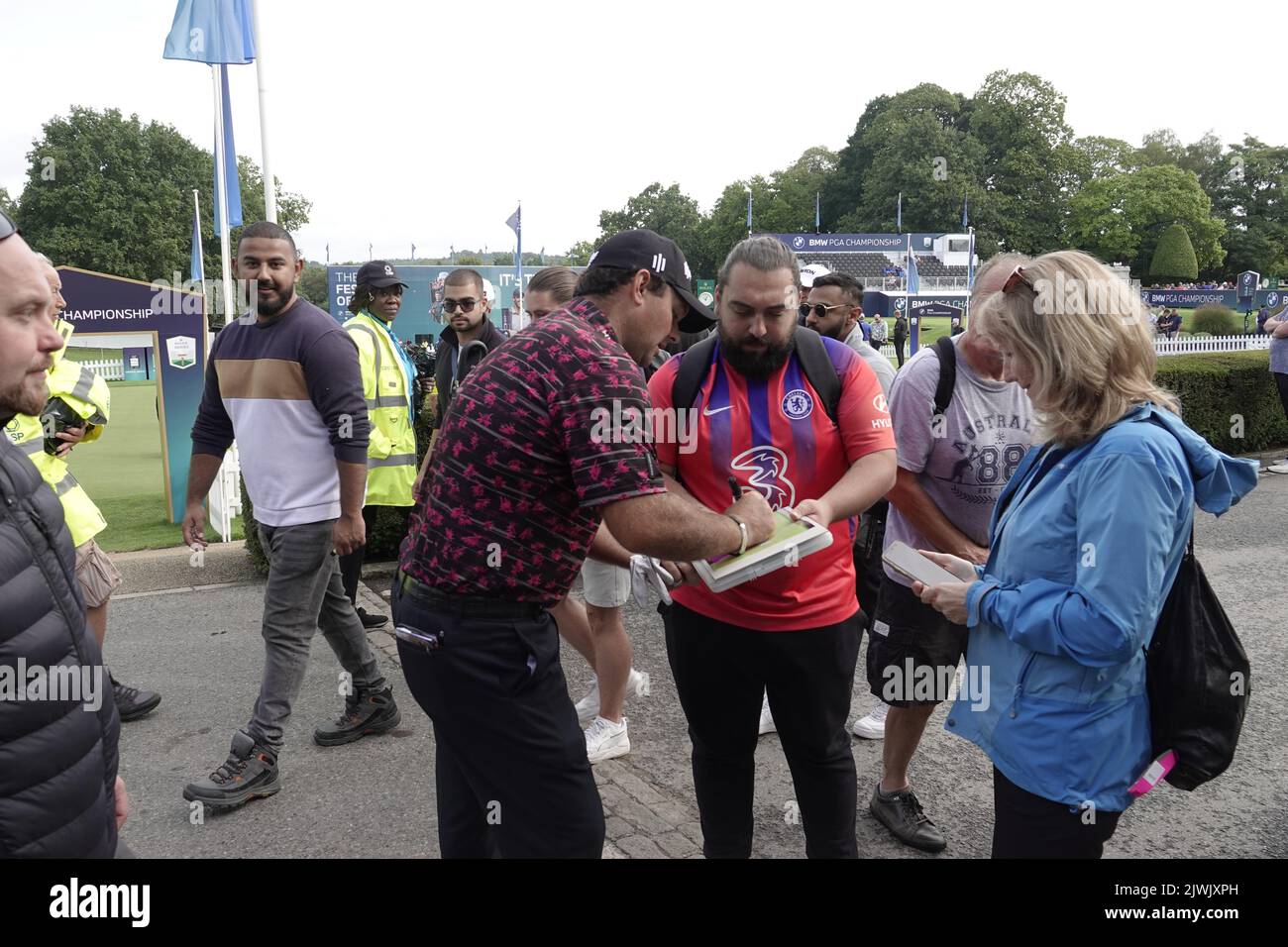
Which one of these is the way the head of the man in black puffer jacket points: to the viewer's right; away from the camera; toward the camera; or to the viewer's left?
to the viewer's right

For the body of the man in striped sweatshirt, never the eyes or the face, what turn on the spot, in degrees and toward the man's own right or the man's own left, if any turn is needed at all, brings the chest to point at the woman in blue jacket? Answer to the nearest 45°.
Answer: approximately 90° to the man's own left

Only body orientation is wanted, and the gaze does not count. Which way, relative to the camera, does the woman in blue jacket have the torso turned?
to the viewer's left

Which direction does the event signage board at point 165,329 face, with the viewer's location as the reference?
facing the viewer

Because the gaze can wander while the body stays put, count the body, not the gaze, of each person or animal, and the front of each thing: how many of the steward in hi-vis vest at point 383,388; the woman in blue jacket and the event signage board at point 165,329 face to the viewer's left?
1

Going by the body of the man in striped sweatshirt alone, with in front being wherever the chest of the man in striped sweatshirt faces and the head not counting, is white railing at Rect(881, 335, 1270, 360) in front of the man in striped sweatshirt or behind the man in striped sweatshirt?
behind

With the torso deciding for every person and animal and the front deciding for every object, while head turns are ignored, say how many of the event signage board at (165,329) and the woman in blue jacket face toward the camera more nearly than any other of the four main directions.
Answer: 1
